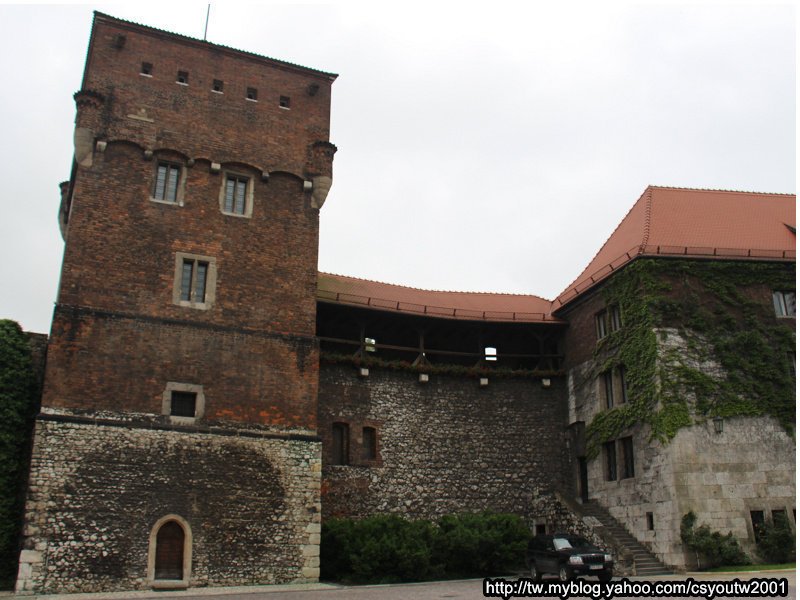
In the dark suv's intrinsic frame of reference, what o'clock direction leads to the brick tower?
The brick tower is roughly at 4 o'clock from the dark suv.

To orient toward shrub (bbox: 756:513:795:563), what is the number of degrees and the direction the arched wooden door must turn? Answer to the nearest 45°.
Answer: approximately 90° to its left

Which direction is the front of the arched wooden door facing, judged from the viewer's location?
facing the viewer

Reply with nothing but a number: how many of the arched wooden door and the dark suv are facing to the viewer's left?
0

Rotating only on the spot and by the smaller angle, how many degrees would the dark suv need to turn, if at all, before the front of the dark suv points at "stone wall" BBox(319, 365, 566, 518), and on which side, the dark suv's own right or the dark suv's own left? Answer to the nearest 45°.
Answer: approximately 180°

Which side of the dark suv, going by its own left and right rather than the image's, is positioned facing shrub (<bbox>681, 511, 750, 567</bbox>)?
left

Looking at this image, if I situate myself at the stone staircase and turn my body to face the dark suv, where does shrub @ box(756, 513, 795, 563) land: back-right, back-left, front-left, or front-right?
back-left

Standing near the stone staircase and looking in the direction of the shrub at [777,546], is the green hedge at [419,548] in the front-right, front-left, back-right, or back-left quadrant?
back-right

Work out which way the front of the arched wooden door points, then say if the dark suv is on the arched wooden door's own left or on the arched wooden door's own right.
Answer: on the arched wooden door's own left

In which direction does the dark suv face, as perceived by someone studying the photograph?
facing the viewer and to the right of the viewer
